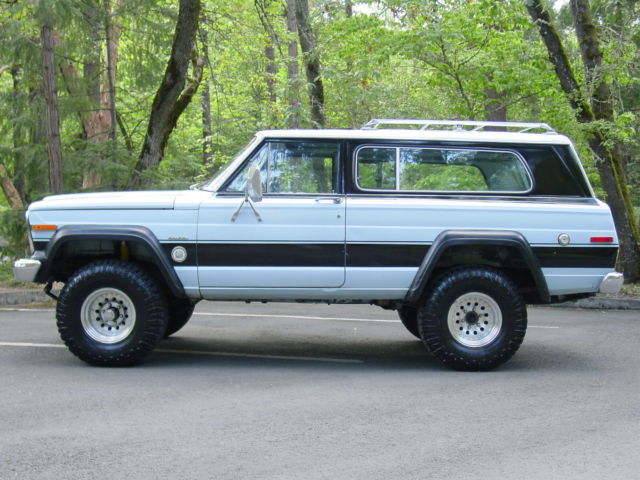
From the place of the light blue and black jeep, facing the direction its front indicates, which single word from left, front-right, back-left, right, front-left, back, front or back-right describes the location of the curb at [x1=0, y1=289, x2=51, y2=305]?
front-right

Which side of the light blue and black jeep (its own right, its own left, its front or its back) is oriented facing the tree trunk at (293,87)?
right

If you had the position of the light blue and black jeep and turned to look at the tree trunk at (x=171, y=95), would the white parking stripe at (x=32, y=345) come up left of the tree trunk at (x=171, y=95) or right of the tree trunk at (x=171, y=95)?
left

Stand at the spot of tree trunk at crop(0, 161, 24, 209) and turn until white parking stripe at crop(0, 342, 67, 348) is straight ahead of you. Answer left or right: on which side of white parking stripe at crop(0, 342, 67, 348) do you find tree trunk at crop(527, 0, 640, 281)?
left

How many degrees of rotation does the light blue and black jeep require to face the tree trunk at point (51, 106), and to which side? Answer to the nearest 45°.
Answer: approximately 45° to its right

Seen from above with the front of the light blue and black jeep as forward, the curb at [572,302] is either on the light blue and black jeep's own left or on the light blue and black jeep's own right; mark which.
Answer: on the light blue and black jeep's own right

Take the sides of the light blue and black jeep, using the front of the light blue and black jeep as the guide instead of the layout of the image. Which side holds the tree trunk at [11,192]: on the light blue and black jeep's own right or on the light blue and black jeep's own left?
on the light blue and black jeep's own right

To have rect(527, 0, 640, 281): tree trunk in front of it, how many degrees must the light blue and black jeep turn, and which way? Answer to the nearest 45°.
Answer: approximately 135° to its right

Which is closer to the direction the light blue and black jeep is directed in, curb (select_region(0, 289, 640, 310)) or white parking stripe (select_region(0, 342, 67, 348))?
the white parking stripe

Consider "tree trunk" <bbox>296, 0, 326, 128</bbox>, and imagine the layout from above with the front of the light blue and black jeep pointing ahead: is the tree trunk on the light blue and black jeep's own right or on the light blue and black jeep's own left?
on the light blue and black jeep's own right

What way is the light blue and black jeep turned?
to the viewer's left
